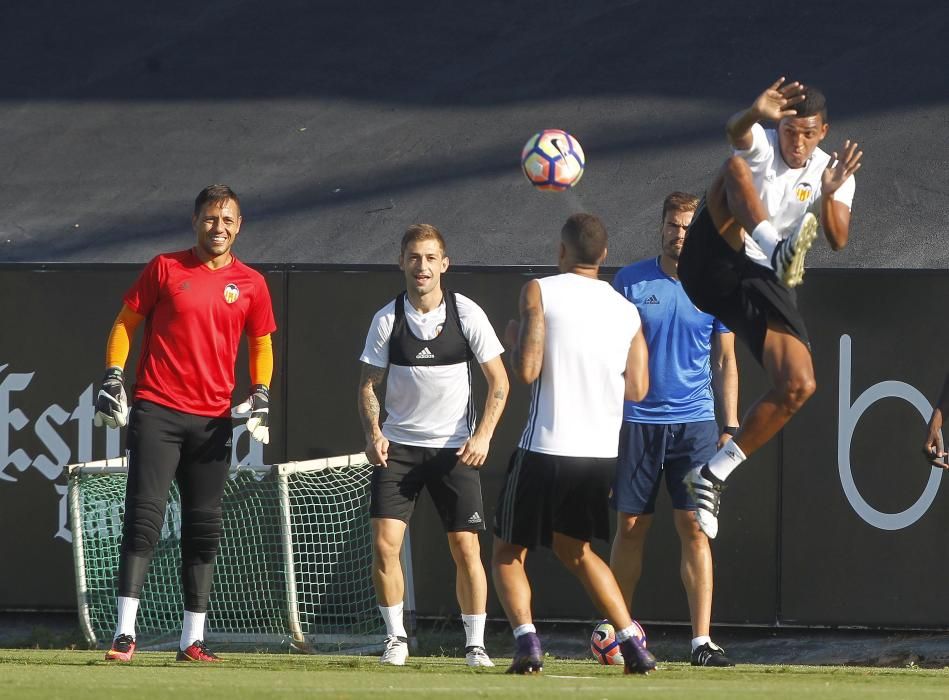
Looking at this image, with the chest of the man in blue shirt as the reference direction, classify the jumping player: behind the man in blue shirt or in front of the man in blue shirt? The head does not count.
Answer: in front

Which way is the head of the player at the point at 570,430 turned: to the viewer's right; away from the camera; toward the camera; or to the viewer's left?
away from the camera

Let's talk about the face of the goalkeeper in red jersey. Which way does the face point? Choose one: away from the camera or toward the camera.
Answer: toward the camera

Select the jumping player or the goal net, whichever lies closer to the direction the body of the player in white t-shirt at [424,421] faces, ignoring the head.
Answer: the jumping player

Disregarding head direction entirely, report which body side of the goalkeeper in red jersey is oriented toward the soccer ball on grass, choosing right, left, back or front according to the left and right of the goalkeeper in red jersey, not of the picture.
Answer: left

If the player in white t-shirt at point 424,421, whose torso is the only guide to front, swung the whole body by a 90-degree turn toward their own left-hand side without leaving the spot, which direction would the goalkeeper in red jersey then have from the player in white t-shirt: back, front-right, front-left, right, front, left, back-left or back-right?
back

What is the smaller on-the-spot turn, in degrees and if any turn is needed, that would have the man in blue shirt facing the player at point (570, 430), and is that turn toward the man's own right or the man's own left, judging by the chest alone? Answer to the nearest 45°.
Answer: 0° — they already face them

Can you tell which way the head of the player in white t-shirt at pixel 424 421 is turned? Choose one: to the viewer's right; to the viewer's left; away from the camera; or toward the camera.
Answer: toward the camera

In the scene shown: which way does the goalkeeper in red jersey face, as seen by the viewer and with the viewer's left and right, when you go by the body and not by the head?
facing the viewer

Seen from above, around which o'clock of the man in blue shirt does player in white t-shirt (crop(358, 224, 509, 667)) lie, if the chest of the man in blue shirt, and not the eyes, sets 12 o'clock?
The player in white t-shirt is roughly at 2 o'clock from the man in blue shirt.

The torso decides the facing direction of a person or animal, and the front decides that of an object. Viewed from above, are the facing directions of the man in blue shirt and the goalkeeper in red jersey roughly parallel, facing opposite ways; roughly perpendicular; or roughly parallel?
roughly parallel

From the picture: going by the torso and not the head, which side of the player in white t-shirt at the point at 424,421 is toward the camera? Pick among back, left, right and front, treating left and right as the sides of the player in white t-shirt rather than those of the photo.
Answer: front

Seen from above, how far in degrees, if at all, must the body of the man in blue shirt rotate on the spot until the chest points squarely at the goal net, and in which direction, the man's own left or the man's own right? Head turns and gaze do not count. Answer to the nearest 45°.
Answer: approximately 135° to the man's own right
